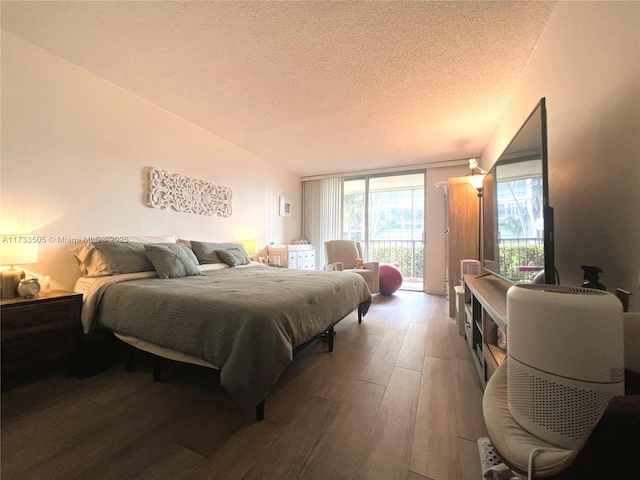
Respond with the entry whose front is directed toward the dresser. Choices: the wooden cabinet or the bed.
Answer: the wooden cabinet

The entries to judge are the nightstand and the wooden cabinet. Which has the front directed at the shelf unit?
the nightstand

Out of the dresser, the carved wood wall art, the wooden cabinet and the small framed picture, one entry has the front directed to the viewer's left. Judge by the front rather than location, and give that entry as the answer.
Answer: the wooden cabinet

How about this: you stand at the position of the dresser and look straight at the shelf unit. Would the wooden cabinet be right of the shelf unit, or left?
left

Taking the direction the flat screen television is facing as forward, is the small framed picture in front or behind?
in front

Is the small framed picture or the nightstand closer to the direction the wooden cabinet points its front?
the small framed picture

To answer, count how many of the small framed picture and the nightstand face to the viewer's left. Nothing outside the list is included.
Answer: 0

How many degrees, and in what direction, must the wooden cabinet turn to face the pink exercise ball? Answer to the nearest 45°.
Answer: approximately 45° to its right

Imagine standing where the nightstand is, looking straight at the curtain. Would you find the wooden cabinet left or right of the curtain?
right
